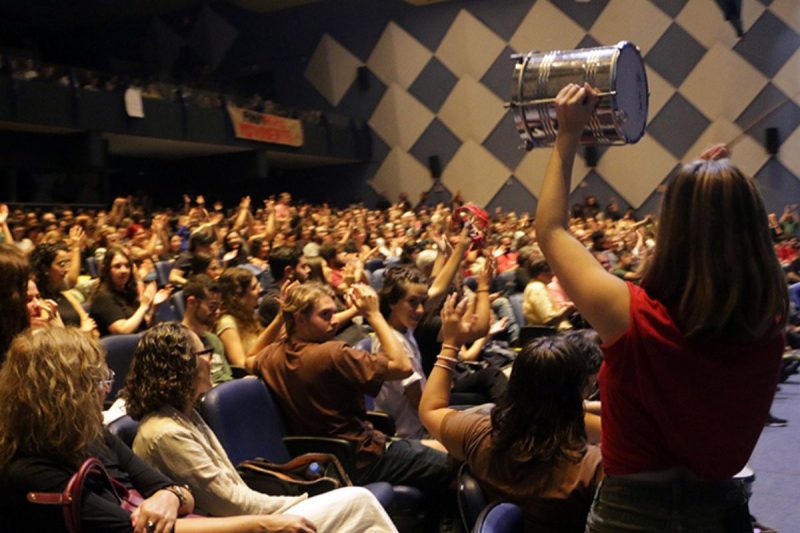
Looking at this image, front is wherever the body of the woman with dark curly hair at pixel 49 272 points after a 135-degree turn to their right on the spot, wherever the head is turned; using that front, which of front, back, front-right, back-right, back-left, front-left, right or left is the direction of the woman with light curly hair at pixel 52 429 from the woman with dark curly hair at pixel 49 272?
front-left

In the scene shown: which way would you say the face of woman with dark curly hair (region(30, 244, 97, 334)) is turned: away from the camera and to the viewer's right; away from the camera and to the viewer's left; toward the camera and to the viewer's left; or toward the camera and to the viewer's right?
toward the camera and to the viewer's right

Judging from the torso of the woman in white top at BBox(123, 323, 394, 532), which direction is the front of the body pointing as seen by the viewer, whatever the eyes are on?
to the viewer's right

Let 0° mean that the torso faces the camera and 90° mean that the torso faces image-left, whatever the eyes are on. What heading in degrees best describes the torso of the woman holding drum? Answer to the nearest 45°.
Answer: approximately 180°

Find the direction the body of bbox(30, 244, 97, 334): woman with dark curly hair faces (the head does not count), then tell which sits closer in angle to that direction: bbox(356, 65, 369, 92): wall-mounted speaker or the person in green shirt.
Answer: the person in green shirt

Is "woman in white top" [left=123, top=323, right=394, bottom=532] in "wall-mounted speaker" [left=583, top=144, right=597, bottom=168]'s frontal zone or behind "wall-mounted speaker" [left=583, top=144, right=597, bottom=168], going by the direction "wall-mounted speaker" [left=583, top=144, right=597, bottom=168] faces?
frontal zone

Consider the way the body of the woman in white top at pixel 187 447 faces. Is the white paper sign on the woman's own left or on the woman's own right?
on the woman's own left
